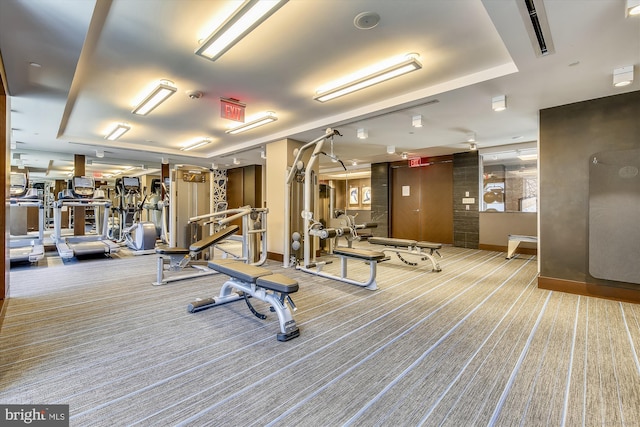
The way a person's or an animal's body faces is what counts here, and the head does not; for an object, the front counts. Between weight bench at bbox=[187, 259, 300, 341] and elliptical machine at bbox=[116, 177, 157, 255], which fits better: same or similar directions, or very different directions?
very different directions

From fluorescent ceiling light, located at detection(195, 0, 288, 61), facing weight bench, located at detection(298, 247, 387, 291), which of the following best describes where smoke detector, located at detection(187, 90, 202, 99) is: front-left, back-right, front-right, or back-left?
front-left

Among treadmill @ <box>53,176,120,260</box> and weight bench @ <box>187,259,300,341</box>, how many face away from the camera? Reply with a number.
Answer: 1

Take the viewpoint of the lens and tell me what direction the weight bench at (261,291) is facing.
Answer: facing the viewer and to the right of the viewer

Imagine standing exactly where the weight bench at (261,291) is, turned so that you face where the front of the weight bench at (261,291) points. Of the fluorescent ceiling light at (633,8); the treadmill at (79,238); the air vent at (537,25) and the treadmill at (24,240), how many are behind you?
2

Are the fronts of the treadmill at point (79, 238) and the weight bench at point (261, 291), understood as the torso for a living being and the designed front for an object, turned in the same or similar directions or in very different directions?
very different directions

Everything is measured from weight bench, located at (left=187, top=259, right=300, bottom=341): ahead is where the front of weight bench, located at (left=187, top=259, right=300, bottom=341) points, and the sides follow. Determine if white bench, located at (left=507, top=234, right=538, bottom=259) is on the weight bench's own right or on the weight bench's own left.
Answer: on the weight bench's own left

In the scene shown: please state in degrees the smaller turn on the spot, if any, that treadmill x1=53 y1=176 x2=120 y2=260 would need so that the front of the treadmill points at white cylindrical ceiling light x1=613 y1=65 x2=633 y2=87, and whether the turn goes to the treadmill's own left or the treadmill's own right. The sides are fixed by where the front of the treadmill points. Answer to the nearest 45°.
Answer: approximately 135° to the treadmill's own right

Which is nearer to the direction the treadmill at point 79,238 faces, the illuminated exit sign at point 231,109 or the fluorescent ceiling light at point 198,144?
the fluorescent ceiling light

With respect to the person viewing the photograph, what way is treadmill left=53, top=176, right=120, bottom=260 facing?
facing away from the viewer

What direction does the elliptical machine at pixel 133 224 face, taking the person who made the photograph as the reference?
facing away from the viewer and to the left of the viewer

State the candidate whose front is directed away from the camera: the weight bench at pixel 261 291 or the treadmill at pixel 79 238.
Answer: the treadmill
